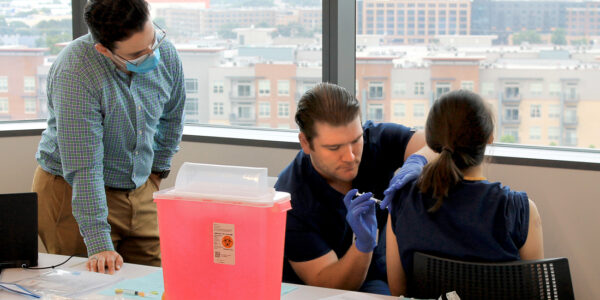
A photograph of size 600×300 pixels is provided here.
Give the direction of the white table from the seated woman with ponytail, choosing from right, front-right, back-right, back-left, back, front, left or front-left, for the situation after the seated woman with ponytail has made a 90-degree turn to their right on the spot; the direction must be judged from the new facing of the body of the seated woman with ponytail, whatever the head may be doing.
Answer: back

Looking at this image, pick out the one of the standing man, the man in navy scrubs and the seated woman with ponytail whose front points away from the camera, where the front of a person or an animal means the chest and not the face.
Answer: the seated woman with ponytail

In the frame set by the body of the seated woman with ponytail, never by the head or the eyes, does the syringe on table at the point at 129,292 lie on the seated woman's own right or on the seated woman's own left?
on the seated woman's own left

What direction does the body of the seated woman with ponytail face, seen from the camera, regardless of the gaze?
away from the camera

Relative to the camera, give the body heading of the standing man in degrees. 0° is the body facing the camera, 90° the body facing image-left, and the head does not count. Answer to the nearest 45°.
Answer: approximately 315°

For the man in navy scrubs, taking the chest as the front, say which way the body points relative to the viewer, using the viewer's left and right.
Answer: facing the viewer and to the right of the viewer

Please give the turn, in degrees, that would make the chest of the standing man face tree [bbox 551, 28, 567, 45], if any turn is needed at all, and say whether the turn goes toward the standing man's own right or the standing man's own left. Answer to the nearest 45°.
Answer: approximately 45° to the standing man's own left

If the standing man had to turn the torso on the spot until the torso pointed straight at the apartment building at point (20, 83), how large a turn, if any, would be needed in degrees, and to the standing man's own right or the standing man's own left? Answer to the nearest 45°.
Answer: approximately 135° to the standing man's own left

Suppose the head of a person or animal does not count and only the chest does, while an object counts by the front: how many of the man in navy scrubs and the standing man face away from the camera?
0

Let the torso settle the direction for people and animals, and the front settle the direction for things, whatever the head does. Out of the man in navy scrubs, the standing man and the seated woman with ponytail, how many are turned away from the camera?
1

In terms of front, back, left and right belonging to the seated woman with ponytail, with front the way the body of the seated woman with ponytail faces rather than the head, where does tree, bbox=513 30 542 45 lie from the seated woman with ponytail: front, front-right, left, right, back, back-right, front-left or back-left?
front

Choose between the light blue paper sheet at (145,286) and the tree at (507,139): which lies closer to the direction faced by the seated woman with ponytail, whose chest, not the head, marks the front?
the tree

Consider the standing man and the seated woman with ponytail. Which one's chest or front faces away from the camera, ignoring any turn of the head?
the seated woman with ponytail

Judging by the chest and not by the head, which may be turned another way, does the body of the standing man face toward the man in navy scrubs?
yes

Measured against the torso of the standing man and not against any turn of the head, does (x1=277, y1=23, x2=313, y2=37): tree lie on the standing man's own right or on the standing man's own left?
on the standing man's own left

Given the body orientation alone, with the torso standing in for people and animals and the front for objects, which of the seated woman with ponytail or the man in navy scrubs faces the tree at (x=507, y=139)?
the seated woman with ponytail
